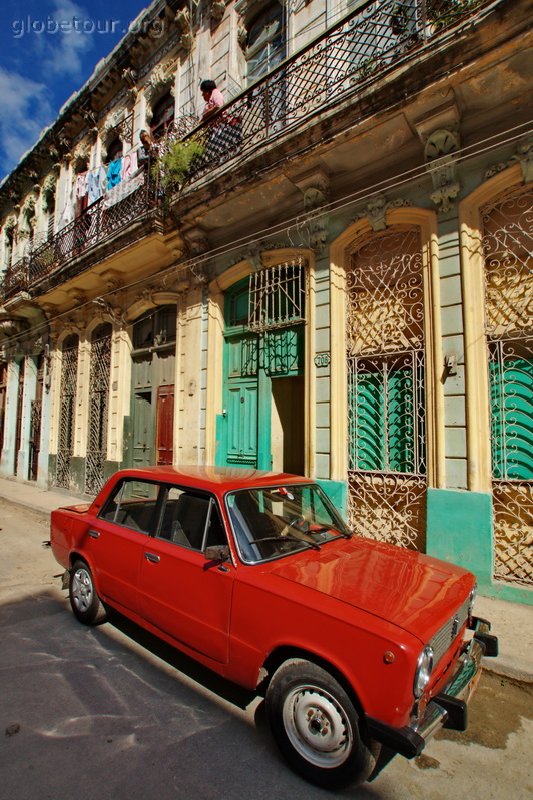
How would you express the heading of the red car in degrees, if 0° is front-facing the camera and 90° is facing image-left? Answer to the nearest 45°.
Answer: approximately 315°

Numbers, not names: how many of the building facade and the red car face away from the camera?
0

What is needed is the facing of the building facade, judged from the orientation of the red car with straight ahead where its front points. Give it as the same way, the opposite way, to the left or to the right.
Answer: to the right

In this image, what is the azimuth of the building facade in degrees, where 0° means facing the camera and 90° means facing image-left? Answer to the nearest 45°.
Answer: approximately 45°

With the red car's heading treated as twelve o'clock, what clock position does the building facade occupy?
The building facade is roughly at 8 o'clock from the red car.
